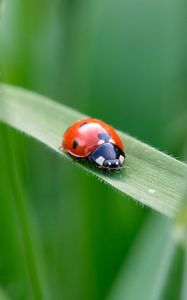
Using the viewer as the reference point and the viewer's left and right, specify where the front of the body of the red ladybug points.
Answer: facing the viewer and to the right of the viewer
